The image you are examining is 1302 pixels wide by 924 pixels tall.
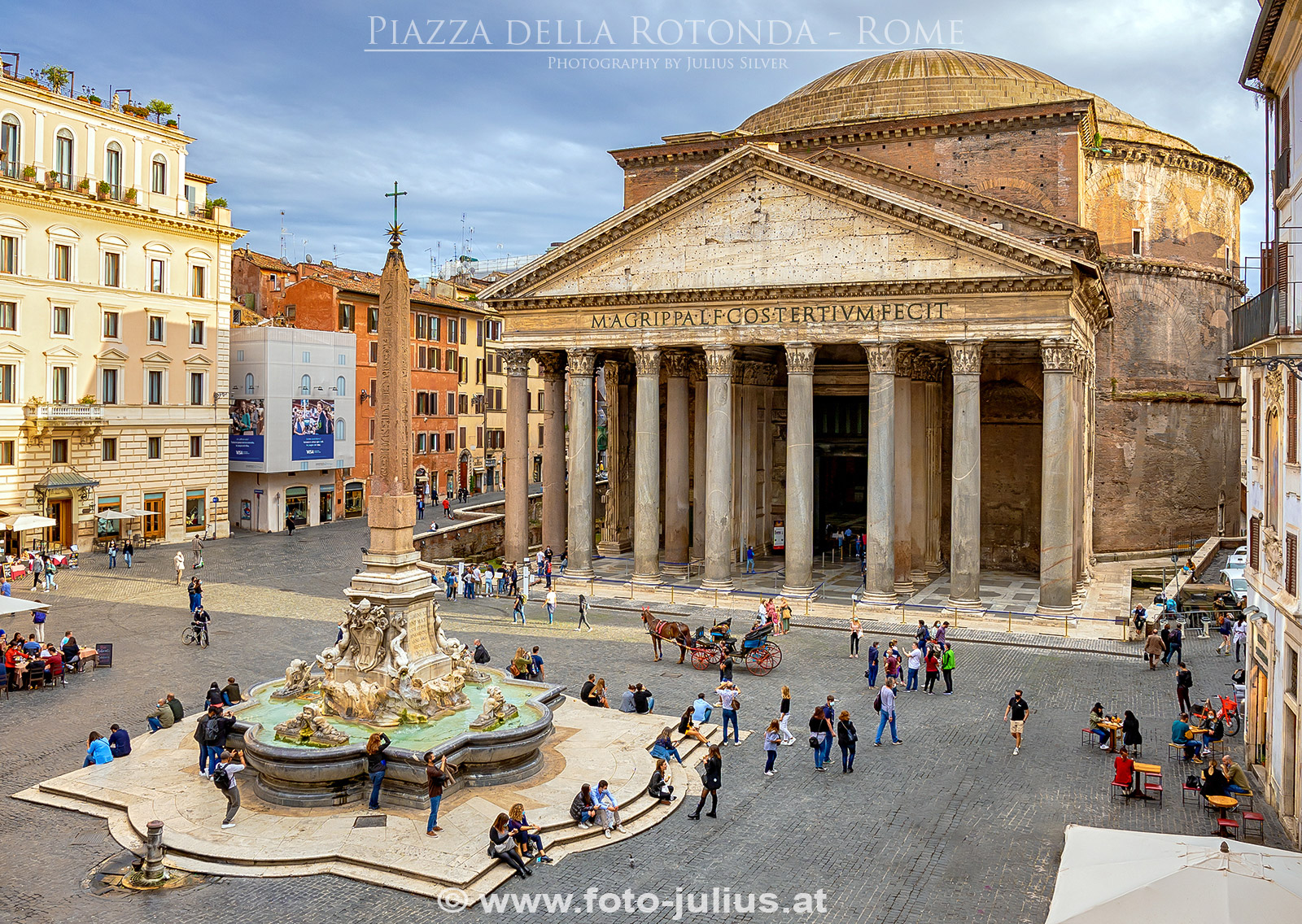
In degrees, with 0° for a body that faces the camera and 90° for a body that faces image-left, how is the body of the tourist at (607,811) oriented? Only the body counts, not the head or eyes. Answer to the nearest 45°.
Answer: approximately 315°

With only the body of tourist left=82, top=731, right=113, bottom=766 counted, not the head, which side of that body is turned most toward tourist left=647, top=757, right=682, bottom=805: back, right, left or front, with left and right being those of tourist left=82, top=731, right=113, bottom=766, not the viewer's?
back

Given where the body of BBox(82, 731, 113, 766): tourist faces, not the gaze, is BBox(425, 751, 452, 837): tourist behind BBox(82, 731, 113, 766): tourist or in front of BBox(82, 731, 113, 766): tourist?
behind

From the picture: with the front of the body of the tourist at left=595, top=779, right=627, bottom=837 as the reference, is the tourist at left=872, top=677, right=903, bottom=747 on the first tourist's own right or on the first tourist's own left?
on the first tourist's own left

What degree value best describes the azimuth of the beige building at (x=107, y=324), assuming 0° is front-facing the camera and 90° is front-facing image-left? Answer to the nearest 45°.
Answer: approximately 315°

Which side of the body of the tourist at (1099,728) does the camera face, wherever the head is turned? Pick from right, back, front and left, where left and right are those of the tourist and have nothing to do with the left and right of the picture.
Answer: right

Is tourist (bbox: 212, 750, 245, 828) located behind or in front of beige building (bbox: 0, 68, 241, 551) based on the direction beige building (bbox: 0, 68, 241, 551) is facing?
in front

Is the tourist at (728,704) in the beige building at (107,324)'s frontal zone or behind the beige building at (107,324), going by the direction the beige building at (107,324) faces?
frontal zone

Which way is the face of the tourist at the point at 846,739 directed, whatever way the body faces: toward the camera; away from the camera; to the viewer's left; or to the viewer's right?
away from the camera

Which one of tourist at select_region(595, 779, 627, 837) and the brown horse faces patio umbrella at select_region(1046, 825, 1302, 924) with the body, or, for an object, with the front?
the tourist

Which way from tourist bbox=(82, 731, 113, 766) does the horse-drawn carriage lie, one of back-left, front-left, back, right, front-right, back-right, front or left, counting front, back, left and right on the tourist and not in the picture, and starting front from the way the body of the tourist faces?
back-right

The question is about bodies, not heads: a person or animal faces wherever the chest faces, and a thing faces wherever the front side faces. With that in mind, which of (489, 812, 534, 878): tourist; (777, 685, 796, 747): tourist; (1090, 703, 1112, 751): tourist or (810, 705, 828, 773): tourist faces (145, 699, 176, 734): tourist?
(777, 685, 796, 747): tourist

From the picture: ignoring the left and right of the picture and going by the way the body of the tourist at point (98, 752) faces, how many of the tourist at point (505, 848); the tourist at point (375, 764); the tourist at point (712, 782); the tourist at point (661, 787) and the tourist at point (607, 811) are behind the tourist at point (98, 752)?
5

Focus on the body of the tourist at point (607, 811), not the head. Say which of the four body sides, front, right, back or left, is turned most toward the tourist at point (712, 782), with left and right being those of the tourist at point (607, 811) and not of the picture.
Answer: left

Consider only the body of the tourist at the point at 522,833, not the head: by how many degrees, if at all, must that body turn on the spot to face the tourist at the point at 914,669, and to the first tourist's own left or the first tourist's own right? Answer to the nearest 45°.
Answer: approximately 90° to the first tourist's own left

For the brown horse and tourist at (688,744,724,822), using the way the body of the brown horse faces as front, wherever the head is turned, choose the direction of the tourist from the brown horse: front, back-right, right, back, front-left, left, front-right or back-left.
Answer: left
